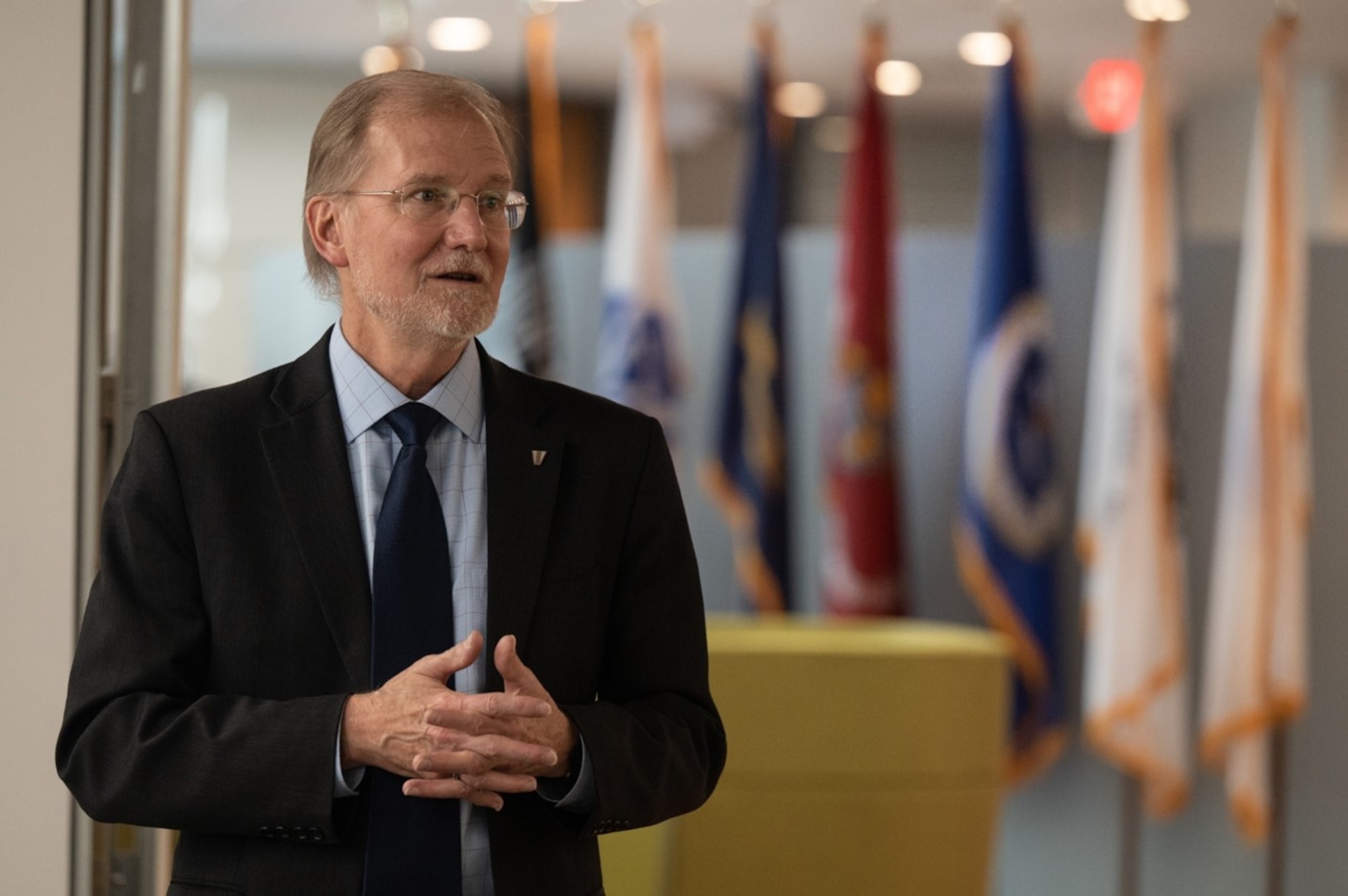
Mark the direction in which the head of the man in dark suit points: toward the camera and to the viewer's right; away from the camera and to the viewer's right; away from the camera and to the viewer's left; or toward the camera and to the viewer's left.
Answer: toward the camera and to the viewer's right

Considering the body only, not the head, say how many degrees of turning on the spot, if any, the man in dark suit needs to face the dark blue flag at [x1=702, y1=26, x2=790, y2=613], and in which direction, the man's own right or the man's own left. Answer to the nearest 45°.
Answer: approximately 180°

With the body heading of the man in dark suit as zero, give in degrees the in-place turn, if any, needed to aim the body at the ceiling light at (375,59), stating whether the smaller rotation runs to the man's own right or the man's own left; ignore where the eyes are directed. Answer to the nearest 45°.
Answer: approximately 180°

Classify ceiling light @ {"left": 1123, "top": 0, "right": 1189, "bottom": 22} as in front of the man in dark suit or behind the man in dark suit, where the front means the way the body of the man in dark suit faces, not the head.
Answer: behind

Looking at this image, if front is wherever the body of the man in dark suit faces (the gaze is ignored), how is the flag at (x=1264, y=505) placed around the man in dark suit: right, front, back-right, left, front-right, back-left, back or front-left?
back-left

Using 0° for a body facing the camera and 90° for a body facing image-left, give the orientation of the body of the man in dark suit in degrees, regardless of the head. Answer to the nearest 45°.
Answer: approximately 0°

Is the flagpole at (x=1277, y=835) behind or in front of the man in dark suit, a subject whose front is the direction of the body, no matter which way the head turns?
behind

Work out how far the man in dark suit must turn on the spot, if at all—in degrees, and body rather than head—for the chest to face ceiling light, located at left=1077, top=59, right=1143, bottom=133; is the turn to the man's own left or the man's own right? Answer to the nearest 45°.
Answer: approximately 135° to the man's own left

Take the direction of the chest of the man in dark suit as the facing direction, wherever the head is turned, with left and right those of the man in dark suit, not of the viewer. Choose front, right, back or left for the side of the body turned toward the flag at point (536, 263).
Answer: back

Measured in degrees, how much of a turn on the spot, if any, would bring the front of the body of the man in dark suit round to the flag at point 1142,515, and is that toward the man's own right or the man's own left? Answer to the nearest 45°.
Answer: approximately 135° to the man's own left

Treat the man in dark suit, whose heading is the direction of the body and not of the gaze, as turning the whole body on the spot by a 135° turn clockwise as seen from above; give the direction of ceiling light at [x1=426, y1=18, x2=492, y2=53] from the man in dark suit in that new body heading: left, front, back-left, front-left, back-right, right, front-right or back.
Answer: front-right
